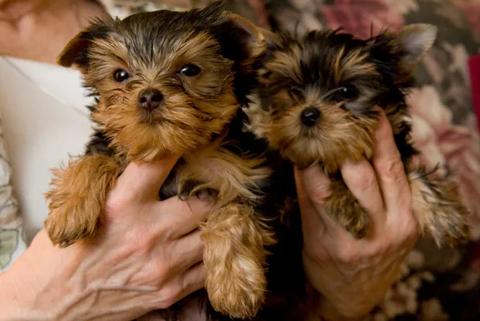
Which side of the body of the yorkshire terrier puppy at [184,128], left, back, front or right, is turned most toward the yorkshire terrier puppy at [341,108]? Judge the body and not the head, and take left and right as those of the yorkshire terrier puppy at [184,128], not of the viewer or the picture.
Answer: left

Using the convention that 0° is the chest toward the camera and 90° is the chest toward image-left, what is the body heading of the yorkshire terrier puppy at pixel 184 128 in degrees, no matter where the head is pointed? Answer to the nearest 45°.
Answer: approximately 0°
